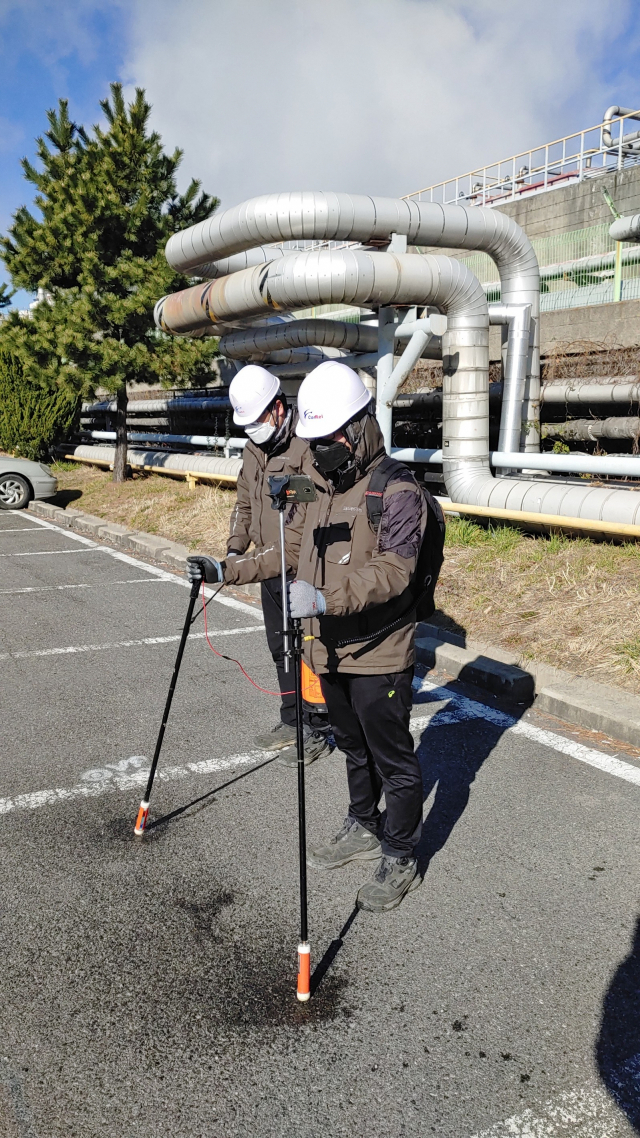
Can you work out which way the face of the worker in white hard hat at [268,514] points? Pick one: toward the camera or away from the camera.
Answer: toward the camera

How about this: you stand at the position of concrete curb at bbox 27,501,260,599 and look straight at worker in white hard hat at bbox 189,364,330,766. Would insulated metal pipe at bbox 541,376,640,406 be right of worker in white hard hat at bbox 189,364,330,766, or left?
left

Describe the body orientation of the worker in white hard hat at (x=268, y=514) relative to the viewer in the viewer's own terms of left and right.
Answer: facing the viewer and to the left of the viewer

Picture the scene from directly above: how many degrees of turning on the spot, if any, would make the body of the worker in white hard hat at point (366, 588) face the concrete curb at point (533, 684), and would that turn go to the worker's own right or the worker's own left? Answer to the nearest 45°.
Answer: approximately 180°

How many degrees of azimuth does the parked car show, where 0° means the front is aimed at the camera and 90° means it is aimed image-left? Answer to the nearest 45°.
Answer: approximately 270°

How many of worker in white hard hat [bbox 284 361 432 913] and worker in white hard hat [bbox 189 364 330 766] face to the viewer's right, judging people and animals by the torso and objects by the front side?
0

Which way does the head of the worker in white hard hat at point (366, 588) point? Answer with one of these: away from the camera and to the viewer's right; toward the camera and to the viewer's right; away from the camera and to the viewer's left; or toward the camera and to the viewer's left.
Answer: toward the camera and to the viewer's left

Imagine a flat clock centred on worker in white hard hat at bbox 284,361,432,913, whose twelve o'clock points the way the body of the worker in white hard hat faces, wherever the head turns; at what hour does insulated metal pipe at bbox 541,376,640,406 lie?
The insulated metal pipe is roughly at 5 o'clock from the worker in white hard hat.

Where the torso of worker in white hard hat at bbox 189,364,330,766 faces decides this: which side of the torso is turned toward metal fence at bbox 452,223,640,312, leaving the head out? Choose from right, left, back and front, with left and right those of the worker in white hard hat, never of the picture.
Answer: back

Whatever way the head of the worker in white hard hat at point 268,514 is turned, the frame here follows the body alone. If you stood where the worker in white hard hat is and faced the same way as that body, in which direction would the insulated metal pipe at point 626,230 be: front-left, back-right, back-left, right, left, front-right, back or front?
back

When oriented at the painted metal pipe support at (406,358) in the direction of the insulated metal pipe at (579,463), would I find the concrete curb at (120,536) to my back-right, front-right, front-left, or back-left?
back-right

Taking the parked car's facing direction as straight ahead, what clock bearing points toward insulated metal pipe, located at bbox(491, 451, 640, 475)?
The insulated metal pipe is roughly at 2 o'clock from the parked car.

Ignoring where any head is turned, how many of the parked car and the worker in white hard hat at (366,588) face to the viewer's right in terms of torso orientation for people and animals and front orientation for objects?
1
